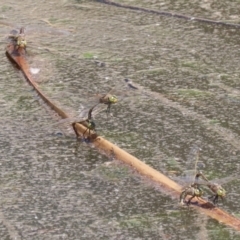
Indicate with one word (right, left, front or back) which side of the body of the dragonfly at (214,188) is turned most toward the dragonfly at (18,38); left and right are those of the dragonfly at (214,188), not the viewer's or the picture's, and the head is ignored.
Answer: back

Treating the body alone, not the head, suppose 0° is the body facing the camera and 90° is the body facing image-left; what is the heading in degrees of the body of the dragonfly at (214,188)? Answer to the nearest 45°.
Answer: approximately 315°
